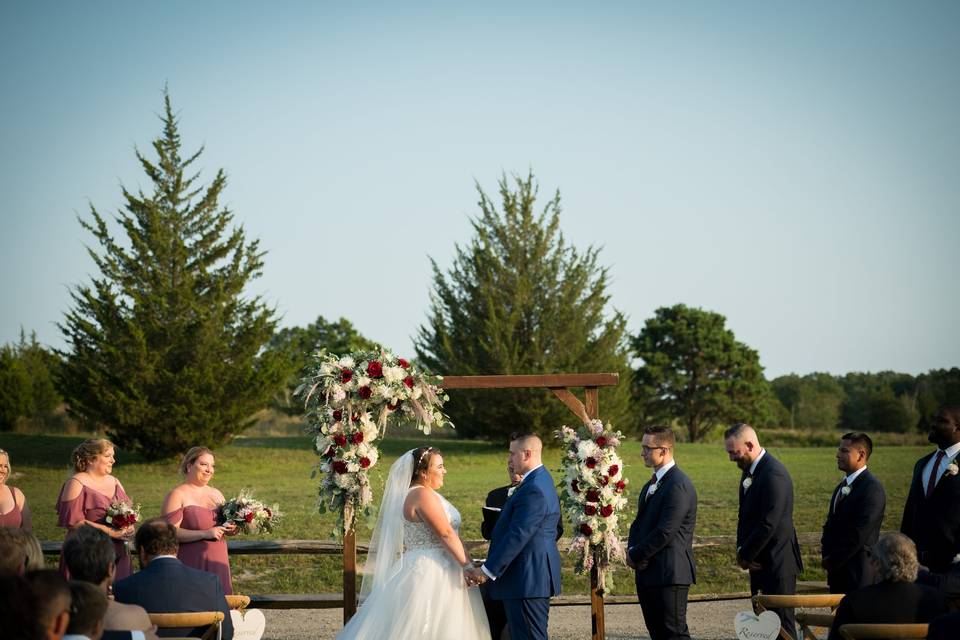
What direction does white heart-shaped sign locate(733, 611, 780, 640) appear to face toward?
toward the camera

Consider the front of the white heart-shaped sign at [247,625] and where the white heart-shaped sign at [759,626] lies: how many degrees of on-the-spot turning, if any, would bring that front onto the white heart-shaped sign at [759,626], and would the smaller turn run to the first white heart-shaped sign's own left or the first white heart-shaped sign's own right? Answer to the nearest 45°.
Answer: approximately 90° to the first white heart-shaped sign's own left

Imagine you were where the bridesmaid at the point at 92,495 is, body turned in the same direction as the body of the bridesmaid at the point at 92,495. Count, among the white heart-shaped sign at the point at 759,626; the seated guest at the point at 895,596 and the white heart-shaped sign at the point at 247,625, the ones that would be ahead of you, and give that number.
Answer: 3

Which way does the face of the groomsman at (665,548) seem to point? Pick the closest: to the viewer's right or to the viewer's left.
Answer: to the viewer's left

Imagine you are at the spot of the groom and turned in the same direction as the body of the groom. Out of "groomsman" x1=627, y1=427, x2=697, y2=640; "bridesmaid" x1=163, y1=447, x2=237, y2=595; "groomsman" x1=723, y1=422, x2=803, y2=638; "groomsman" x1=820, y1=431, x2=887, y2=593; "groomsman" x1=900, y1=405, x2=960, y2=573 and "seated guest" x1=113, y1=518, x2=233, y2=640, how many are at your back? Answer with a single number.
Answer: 4

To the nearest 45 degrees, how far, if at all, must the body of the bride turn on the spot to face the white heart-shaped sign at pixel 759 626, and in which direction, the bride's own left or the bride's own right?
0° — they already face it

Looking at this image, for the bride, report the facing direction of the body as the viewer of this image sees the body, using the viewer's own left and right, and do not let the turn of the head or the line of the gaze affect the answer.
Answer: facing to the right of the viewer

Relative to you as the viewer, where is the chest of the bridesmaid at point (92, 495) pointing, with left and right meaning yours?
facing the viewer and to the right of the viewer

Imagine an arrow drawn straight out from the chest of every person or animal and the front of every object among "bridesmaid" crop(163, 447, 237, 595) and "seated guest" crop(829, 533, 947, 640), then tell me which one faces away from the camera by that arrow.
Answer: the seated guest

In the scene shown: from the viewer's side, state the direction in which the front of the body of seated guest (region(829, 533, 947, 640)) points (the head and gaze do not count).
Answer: away from the camera

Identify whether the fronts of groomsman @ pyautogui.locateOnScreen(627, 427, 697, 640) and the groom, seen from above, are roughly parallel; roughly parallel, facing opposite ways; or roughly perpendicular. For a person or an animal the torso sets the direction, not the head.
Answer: roughly parallel

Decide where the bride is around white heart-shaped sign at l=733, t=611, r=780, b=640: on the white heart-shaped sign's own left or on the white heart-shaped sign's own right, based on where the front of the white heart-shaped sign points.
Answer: on the white heart-shaped sign's own right

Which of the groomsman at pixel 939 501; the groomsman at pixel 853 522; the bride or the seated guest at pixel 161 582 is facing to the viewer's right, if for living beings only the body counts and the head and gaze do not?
the bride

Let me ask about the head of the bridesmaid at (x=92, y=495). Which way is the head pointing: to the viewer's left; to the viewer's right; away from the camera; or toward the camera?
to the viewer's right

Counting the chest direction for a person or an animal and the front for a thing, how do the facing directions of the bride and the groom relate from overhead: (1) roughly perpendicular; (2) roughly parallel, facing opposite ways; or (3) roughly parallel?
roughly parallel, facing opposite ways

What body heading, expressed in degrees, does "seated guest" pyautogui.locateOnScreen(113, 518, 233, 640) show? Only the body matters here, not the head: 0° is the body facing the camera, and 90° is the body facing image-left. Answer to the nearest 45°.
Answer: approximately 180°

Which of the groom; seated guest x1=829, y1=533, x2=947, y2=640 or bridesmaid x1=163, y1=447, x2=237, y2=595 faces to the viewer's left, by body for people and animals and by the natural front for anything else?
the groom

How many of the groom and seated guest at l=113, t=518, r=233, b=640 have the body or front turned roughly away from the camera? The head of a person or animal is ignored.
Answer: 1
